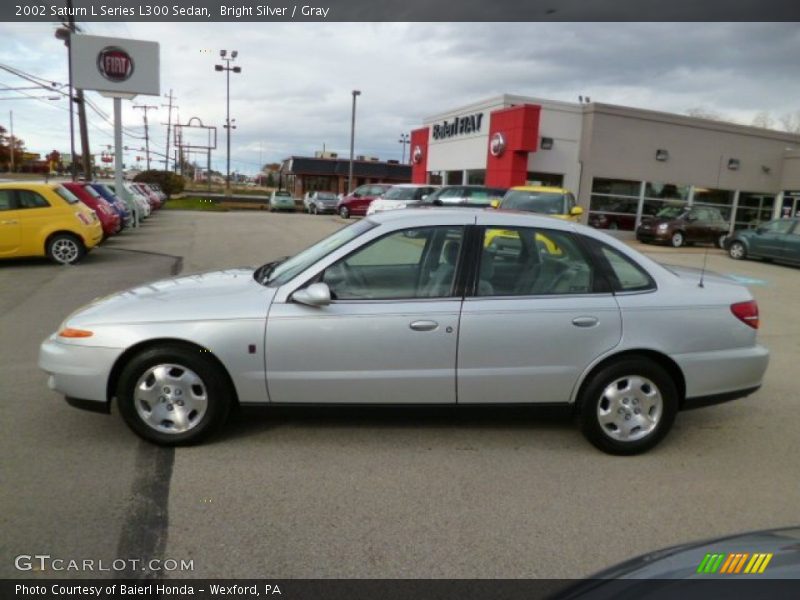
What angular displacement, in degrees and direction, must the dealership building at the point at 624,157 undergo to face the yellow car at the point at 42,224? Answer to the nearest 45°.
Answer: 0° — it already faces it

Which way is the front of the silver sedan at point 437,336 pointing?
to the viewer's left

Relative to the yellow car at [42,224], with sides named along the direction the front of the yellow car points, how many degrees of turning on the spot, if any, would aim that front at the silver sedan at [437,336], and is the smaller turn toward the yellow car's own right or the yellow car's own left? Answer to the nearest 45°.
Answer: approximately 90° to the yellow car's own left

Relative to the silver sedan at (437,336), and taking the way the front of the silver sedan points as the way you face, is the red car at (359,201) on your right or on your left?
on your right

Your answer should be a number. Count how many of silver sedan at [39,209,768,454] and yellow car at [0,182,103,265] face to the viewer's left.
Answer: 2

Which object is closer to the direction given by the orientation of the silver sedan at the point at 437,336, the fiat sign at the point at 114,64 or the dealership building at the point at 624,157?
the fiat sign

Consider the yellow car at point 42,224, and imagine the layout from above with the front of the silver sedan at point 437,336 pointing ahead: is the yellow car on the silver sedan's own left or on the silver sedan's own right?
on the silver sedan's own right

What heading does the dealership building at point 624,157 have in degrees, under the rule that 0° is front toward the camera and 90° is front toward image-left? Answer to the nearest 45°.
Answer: approximately 45°

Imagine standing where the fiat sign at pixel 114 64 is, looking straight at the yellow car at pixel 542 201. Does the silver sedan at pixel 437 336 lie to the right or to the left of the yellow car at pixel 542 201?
right

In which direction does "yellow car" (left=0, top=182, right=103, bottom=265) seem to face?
to the viewer's left

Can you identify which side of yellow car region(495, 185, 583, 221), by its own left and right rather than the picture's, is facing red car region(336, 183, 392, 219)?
right
